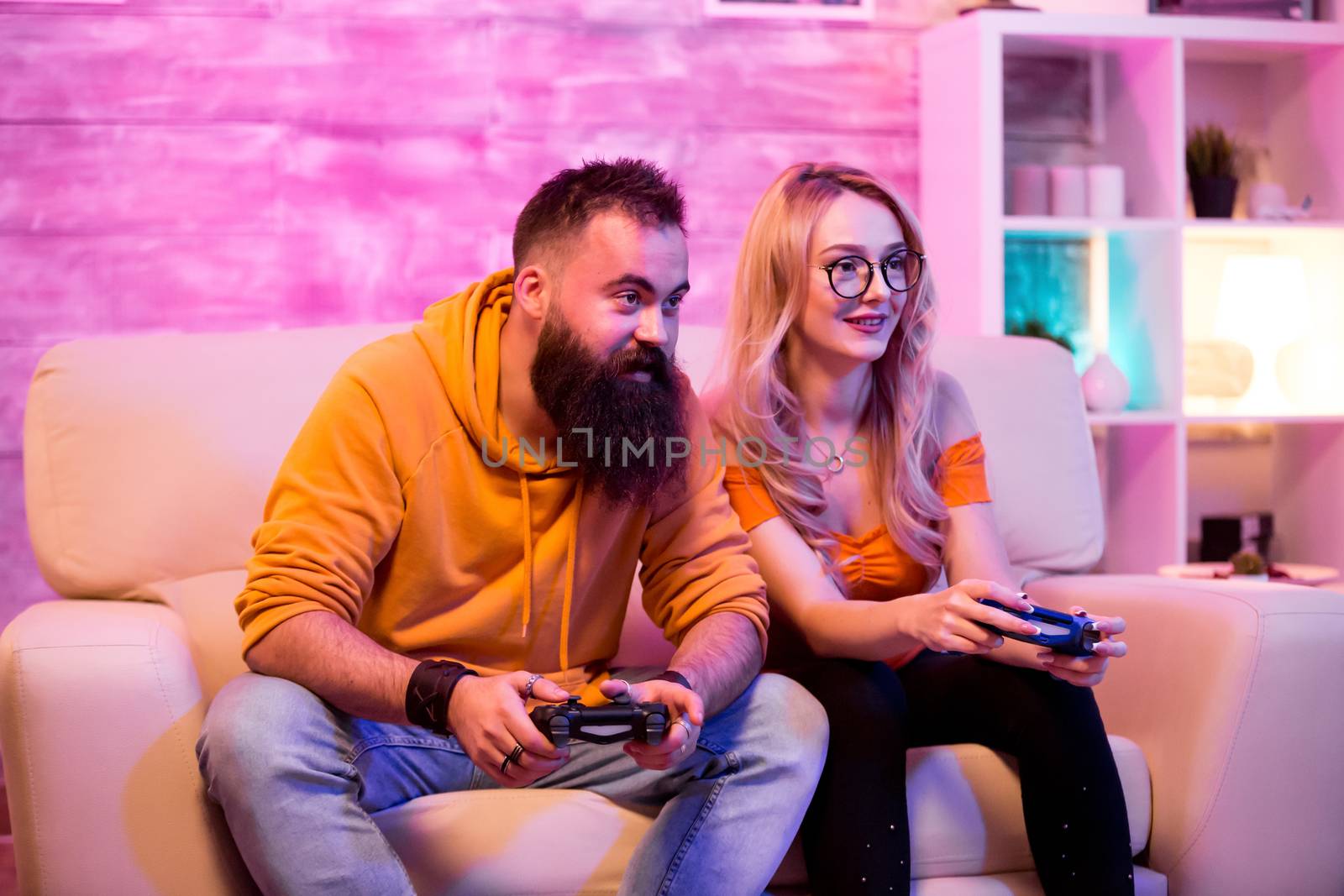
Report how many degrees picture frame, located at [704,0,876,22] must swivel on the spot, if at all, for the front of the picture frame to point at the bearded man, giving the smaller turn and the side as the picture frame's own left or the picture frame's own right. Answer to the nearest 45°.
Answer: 0° — it already faces them

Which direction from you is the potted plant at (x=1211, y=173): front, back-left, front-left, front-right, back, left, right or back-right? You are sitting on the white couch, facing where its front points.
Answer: back-left

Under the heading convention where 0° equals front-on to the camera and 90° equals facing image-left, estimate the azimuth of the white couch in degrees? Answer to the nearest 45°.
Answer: approximately 0°

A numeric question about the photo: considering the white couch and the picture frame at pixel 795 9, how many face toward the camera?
2

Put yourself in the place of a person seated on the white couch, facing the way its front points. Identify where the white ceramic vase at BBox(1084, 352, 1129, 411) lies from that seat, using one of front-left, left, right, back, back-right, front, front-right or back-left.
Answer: back-left

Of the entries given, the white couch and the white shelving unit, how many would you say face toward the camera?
2

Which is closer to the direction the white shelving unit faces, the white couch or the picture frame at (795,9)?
the white couch

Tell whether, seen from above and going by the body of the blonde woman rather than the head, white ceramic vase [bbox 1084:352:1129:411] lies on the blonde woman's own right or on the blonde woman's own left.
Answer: on the blonde woman's own left

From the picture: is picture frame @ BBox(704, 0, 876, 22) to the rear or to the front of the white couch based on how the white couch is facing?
to the rear

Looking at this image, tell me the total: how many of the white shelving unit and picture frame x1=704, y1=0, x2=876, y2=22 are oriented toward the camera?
2
